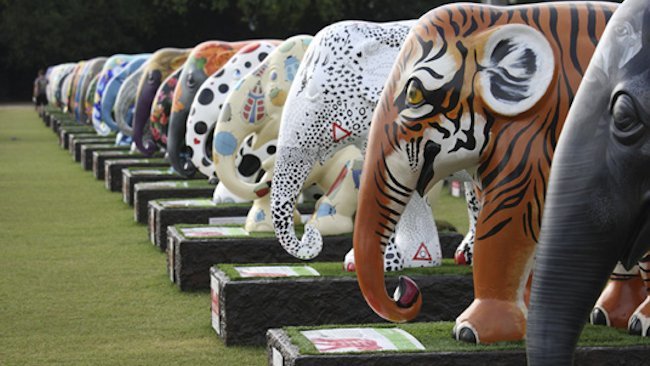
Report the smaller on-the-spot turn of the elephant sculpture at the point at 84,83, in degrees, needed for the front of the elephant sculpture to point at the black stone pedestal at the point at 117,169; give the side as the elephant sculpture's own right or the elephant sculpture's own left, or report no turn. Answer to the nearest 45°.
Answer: approximately 90° to the elephant sculpture's own left

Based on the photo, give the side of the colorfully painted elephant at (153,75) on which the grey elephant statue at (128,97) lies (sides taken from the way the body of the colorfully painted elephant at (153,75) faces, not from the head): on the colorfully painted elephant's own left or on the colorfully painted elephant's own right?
on the colorfully painted elephant's own right

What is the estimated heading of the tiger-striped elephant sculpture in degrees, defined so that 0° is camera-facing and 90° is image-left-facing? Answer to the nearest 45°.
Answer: approximately 90°

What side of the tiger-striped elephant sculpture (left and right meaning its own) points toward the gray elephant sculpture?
left

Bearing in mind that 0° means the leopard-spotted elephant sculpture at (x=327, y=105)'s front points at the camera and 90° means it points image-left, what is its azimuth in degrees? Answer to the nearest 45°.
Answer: approximately 90°

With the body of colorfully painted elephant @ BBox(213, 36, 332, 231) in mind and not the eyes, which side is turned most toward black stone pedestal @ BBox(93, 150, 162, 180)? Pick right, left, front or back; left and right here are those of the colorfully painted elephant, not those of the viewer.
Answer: right

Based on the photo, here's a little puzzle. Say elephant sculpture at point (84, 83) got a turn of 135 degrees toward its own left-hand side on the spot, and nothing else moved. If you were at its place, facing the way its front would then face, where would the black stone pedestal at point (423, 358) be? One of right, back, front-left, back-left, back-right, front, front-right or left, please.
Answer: front-right

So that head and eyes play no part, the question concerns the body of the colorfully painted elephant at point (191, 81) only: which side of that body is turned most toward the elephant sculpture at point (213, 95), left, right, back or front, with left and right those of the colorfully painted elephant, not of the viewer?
left

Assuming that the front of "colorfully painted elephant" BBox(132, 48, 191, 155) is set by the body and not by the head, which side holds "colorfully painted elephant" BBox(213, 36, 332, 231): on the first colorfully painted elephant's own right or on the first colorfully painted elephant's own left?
on the first colorfully painted elephant's own left

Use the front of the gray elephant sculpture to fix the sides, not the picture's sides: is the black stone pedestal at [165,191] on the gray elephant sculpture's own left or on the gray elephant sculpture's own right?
on the gray elephant sculpture's own right

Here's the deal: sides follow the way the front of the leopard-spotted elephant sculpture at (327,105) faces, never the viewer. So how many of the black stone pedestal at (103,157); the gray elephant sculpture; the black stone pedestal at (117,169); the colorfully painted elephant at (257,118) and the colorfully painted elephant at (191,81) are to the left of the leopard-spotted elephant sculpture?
1
